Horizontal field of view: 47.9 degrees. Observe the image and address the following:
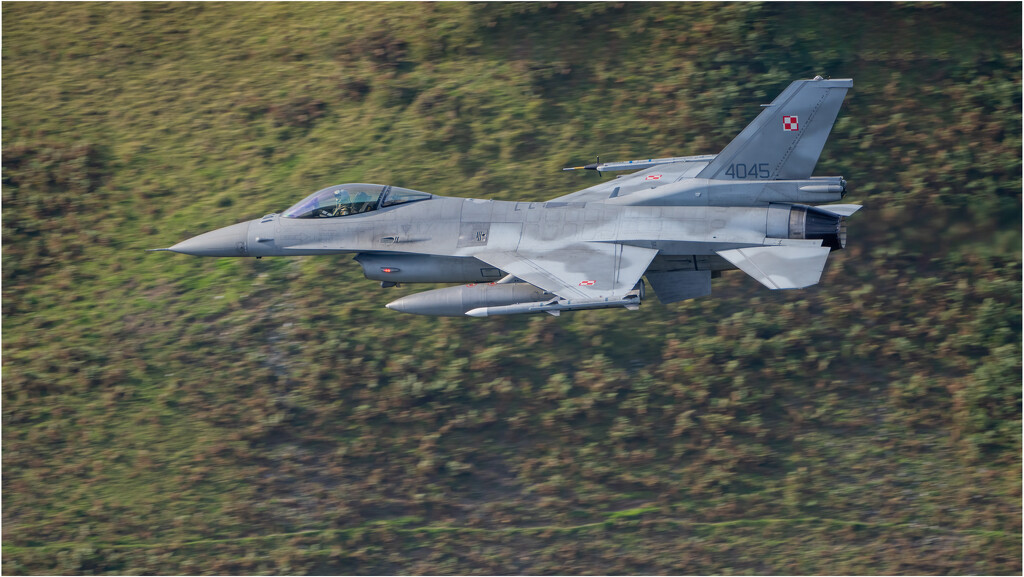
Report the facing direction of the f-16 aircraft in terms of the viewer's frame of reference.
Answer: facing to the left of the viewer
